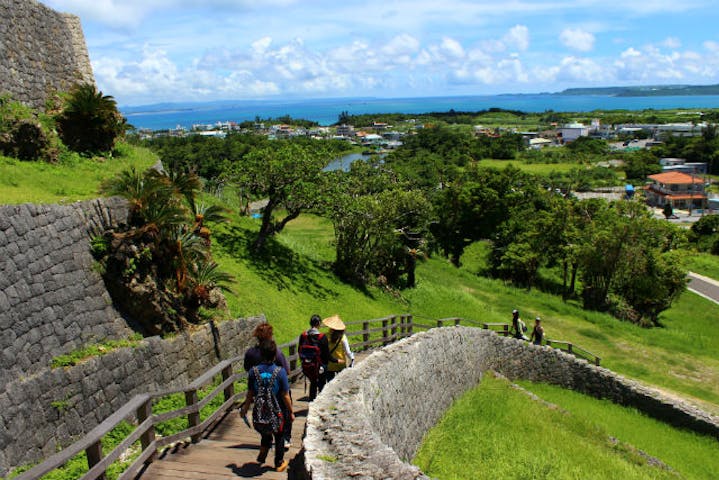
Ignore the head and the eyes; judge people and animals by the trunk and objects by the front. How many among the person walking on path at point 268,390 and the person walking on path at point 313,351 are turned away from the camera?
2

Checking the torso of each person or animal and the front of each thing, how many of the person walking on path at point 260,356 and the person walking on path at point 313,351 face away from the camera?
2

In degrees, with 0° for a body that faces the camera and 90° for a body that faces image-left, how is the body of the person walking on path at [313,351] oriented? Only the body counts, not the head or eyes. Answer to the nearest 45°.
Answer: approximately 180°

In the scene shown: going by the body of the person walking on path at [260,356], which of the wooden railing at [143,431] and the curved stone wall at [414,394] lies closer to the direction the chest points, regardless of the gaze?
the curved stone wall

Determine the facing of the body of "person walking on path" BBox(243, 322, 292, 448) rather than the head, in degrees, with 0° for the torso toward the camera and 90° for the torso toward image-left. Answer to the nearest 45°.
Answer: approximately 180°

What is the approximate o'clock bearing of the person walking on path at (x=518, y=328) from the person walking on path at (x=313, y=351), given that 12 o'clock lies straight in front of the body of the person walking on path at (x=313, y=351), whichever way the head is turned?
the person walking on path at (x=518, y=328) is roughly at 1 o'clock from the person walking on path at (x=313, y=351).

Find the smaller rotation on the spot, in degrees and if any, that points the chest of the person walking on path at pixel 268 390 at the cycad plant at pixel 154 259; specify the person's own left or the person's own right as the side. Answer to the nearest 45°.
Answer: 0° — they already face it

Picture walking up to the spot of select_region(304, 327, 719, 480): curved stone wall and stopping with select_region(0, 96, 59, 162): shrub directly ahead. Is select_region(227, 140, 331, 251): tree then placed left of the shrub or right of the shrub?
right

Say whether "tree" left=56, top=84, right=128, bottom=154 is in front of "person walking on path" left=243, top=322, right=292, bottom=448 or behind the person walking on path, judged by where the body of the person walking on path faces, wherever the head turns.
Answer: in front

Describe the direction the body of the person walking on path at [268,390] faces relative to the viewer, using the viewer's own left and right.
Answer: facing away from the viewer

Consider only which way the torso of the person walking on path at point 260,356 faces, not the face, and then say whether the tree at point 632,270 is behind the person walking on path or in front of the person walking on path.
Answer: in front

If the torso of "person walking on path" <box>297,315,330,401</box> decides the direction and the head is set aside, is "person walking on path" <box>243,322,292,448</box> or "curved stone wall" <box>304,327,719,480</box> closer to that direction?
the curved stone wall

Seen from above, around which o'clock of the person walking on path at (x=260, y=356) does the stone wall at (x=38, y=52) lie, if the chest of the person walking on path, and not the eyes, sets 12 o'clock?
The stone wall is roughly at 11 o'clock from the person walking on path.

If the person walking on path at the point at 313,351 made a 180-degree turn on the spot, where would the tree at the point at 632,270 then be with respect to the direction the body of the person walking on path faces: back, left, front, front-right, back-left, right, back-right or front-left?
back-left
